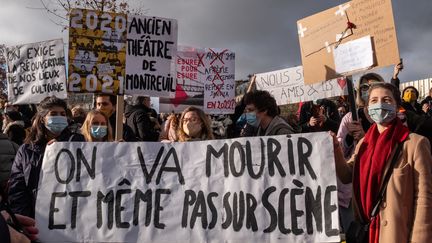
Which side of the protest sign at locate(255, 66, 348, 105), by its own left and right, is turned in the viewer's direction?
front

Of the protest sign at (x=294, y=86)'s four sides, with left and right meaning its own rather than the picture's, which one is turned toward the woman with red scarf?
front

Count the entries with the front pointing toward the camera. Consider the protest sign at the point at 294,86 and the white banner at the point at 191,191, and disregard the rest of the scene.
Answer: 2

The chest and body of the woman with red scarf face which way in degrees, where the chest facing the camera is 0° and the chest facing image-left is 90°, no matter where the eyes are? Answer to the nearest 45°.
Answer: approximately 45°

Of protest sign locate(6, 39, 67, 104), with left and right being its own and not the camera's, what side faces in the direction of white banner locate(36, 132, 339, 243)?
front

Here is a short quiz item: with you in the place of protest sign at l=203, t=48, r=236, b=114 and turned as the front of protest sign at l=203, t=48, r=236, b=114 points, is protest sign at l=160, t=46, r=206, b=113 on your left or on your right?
on your right

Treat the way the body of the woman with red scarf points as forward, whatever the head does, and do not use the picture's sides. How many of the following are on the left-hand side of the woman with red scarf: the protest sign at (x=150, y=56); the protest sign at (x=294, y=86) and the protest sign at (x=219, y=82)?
0

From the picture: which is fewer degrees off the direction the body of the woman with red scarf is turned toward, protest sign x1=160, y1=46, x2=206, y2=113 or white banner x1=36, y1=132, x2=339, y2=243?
the white banner

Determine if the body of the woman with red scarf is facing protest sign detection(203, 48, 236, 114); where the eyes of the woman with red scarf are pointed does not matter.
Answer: no

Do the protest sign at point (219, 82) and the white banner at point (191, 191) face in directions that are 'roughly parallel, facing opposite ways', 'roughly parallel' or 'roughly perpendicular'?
roughly parallel

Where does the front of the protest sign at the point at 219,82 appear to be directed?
toward the camera

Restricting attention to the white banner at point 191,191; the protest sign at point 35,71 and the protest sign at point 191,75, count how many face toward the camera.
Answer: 3

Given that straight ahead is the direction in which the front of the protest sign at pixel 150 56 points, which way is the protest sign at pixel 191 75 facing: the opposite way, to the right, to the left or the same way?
the same way

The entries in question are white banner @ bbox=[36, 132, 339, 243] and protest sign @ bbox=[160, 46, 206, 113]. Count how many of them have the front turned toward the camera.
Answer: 2

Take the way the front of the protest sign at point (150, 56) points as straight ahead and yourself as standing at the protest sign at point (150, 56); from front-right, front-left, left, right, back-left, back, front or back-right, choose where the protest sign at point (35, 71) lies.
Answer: back-right

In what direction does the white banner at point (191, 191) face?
toward the camera

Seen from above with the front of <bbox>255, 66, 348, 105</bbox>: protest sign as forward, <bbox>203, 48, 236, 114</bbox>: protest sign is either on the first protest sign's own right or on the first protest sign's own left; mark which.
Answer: on the first protest sign's own right

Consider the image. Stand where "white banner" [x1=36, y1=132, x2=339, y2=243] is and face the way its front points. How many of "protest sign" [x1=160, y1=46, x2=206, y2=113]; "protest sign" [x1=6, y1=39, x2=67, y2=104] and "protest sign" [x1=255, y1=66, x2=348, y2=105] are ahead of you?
0
